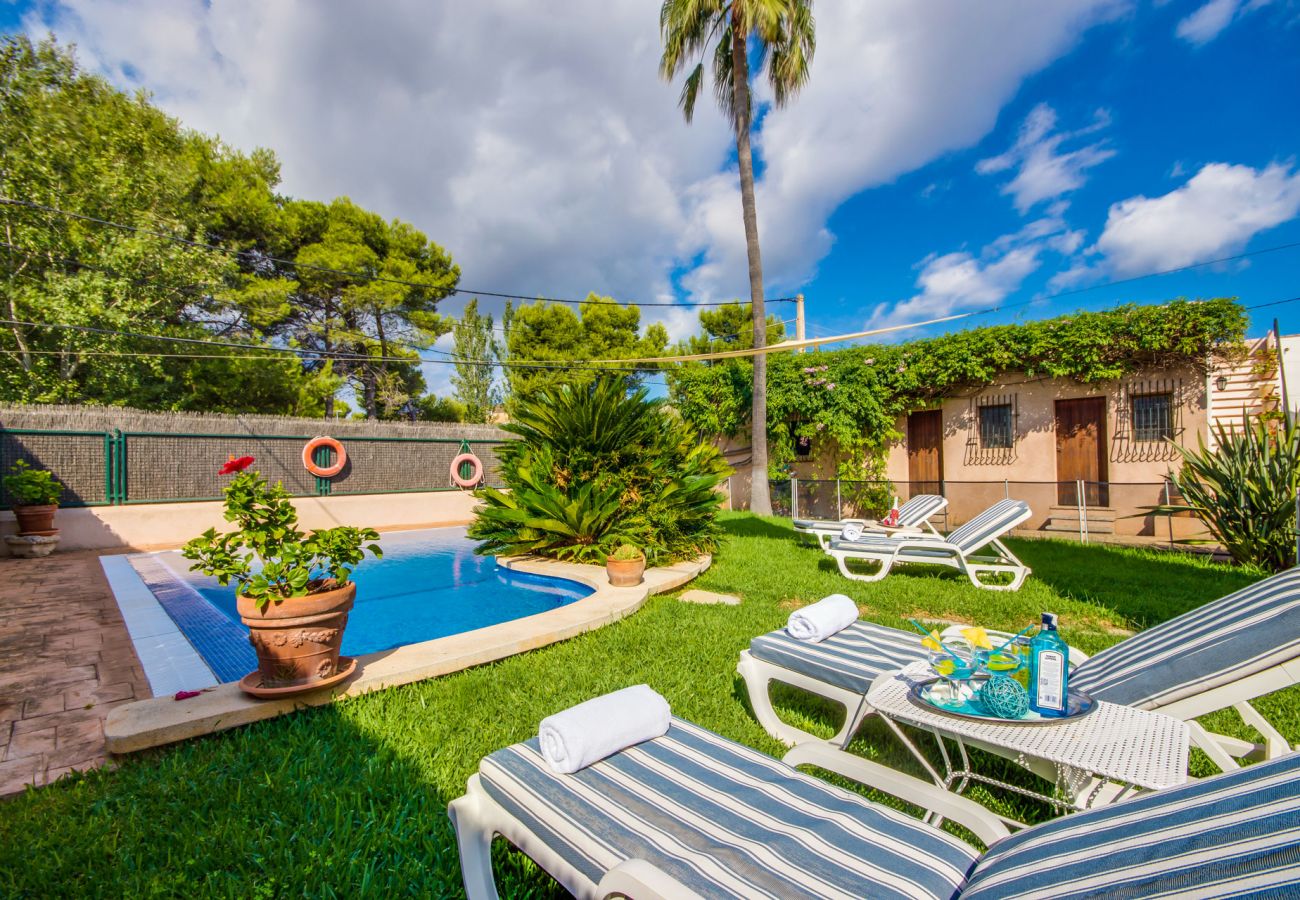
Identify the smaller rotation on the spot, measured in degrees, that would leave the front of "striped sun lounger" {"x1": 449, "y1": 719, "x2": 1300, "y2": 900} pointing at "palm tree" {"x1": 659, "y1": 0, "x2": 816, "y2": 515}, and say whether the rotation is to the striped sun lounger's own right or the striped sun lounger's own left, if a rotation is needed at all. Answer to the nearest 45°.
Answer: approximately 45° to the striped sun lounger's own right

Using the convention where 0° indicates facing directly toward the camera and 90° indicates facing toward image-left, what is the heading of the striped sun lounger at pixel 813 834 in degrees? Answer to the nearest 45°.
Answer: approximately 135°

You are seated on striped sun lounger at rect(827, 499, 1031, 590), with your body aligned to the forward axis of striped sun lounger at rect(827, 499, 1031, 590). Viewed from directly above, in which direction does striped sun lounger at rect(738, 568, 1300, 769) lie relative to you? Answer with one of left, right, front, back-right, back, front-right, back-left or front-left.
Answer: left

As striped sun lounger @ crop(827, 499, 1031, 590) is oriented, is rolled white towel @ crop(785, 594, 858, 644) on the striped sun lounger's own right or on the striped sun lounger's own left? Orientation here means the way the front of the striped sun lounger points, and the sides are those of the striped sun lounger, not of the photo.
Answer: on the striped sun lounger's own left

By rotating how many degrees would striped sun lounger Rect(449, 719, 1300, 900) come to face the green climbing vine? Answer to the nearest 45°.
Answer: approximately 45° to its right

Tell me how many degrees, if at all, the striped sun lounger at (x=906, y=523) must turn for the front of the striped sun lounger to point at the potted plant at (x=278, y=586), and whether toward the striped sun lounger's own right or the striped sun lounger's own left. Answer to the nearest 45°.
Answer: approximately 45° to the striped sun lounger's own left

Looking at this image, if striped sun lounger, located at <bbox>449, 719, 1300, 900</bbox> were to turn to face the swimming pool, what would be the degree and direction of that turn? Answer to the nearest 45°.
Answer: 0° — it already faces it

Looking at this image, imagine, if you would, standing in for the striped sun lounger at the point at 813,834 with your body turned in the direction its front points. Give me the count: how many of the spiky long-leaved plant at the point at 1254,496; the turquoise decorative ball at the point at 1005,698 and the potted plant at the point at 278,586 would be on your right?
2

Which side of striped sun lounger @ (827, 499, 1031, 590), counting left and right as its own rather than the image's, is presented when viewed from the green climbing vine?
right

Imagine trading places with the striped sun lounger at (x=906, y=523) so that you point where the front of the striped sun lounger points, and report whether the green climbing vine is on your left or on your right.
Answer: on your right

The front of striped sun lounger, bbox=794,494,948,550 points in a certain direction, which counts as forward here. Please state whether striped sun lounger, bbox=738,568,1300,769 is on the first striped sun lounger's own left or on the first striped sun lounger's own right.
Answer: on the first striped sun lounger's own left

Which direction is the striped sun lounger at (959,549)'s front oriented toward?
to the viewer's left

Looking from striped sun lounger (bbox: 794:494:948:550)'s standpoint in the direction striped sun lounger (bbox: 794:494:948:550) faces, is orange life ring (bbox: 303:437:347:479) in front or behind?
in front

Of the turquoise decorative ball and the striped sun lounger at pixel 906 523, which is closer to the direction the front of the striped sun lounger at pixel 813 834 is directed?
the striped sun lounger

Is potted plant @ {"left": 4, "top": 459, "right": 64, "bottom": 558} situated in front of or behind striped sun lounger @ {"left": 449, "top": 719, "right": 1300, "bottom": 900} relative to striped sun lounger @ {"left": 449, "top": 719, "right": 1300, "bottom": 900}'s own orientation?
in front

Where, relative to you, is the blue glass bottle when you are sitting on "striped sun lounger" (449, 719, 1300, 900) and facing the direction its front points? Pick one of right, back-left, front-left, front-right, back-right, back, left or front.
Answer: right

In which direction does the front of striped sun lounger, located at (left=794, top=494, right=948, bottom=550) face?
to the viewer's left
